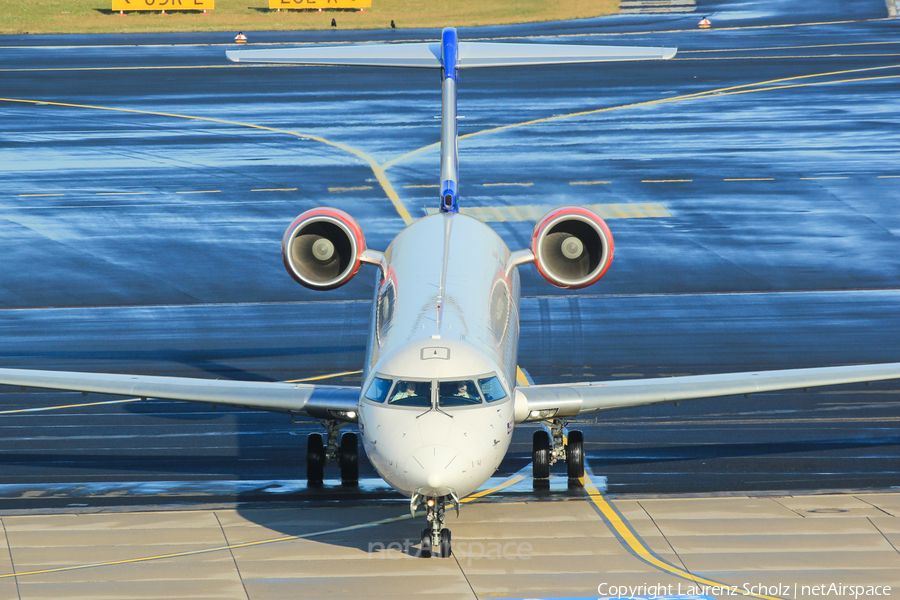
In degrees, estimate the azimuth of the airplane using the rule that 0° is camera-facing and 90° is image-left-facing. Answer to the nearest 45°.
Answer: approximately 0°
